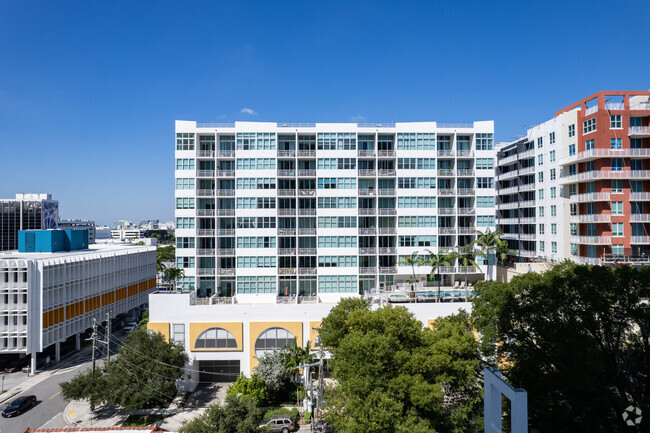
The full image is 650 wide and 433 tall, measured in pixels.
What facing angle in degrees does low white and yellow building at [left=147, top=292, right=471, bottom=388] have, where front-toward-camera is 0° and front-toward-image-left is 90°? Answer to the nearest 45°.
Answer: approximately 0°

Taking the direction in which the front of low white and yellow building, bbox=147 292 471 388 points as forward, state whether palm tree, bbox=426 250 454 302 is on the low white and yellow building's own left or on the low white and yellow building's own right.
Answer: on the low white and yellow building's own left

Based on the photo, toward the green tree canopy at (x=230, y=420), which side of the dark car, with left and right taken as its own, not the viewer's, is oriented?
left

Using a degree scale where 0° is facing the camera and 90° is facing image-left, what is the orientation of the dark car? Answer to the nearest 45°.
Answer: approximately 45°

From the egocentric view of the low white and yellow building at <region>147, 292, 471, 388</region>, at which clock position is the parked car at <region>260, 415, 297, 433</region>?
The parked car is roughly at 11 o'clock from the low white and yellow building.

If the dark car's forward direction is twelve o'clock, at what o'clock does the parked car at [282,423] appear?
The parked car is roughly at 9 o'clock from the dark car.

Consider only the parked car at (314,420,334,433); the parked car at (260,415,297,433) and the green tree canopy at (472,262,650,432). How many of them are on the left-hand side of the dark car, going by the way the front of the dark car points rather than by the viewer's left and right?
3

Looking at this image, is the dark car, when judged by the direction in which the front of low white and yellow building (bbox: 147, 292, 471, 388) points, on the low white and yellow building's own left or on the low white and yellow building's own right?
on the low white and yellow building's own right

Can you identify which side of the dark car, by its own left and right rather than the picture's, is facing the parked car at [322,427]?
left
